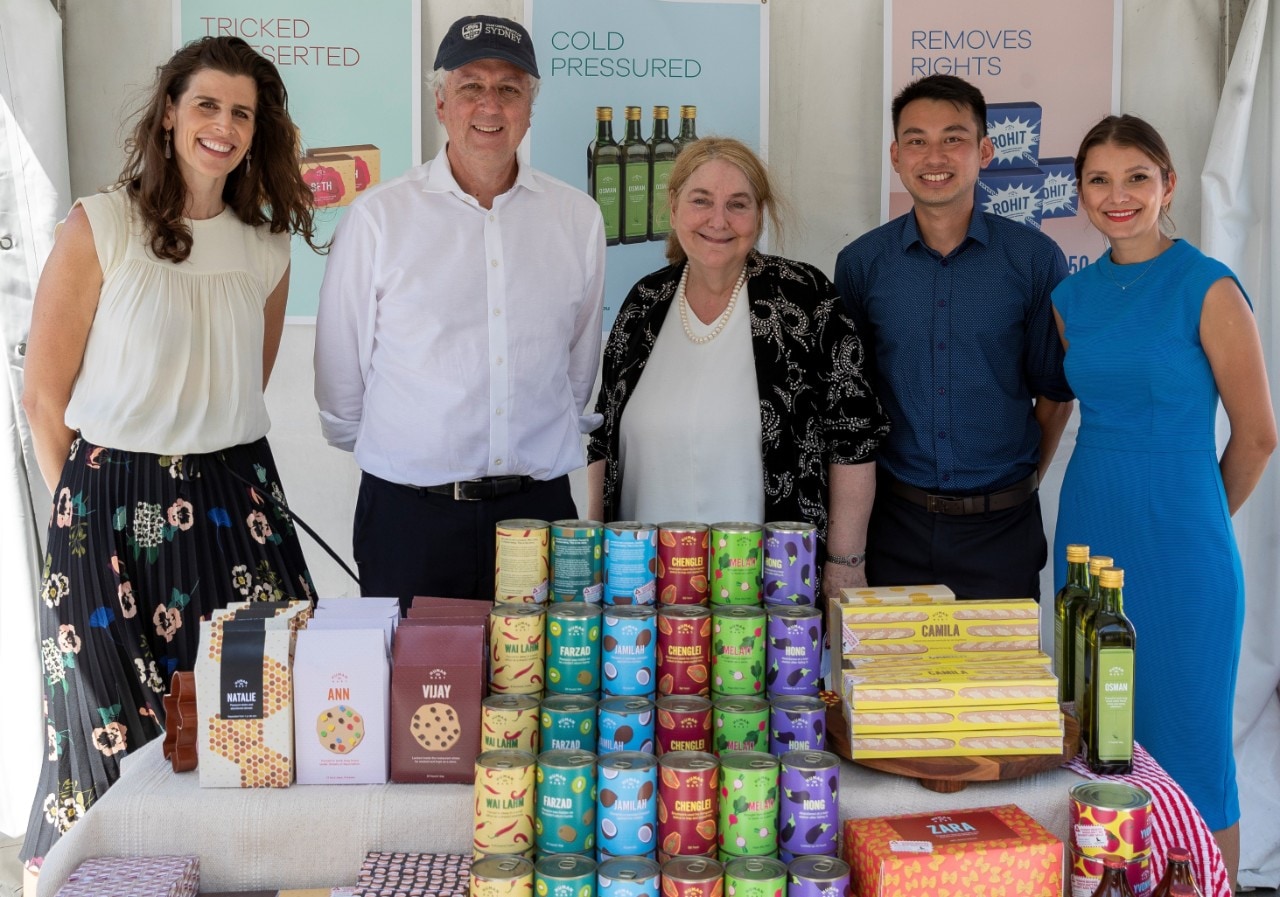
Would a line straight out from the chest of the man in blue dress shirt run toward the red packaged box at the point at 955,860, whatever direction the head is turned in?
yes

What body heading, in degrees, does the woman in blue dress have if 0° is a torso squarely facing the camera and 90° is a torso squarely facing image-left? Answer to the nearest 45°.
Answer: approximately 45°

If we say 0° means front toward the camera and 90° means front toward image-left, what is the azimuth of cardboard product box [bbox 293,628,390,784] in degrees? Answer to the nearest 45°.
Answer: approximately 0°

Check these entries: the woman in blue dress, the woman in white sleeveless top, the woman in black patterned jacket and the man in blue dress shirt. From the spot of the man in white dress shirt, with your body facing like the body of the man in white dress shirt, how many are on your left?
3

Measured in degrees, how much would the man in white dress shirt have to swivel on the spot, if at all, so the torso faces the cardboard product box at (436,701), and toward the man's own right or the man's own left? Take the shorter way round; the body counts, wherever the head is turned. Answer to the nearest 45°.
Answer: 0° — they already face it

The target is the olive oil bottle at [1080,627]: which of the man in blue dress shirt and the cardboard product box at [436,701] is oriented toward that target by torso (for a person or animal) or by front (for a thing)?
the man in blue dress shirt

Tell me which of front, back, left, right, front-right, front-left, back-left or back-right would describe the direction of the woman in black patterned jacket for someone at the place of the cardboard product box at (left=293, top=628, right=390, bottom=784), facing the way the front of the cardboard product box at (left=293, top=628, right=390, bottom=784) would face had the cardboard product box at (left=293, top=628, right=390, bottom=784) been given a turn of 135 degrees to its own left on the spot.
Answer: front
